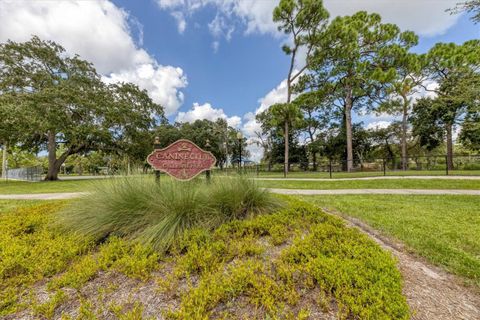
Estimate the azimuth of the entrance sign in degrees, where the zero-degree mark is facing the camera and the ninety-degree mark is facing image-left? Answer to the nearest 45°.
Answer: approximately 0°

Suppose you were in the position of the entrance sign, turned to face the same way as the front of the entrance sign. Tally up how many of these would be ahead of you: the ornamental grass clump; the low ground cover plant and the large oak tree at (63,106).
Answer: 2

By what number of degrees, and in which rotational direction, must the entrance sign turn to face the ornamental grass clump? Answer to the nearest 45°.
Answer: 0° — it already faces it

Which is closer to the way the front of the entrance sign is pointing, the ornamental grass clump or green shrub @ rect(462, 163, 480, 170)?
the ornamental grass clump

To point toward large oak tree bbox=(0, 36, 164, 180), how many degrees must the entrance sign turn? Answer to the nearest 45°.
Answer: approximately 135° to its right

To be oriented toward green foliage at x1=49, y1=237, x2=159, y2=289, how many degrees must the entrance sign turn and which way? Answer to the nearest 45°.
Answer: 0° — it already faces it

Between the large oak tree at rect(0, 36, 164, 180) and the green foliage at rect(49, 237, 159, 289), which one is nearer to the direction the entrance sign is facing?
the green foliage

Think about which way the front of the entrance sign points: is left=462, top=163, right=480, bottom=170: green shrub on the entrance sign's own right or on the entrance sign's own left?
on the entrance sign's own left

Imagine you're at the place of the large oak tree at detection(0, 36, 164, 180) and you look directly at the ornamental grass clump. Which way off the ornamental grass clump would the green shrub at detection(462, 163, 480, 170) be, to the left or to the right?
left

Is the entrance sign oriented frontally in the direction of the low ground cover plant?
yes

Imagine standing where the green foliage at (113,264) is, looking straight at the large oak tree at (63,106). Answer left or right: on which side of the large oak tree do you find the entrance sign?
right
